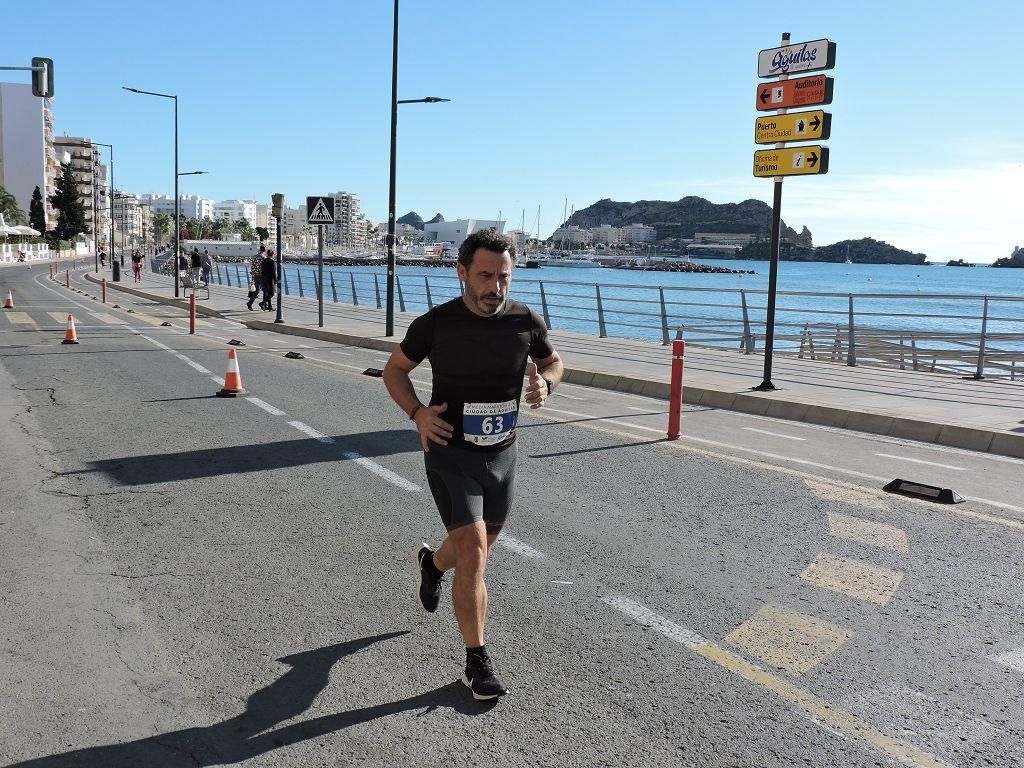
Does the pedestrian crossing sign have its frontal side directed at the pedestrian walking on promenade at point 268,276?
no

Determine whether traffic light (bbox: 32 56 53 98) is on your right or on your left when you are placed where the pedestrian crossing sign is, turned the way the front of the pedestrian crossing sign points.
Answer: on your right

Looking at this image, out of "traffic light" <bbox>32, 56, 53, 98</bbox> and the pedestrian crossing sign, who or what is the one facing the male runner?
the pedestrian crossing sign

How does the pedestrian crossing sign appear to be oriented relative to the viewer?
toward the camera

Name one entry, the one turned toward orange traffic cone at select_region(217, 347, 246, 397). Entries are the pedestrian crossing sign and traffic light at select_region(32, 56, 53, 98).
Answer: the pedestrian crossing sign

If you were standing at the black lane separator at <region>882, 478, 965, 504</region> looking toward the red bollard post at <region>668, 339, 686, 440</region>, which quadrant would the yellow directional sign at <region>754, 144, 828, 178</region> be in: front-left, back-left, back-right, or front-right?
front-right

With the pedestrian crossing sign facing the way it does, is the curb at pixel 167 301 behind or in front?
behind

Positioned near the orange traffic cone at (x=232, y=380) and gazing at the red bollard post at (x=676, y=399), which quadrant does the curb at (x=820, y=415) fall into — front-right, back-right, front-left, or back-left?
front-left

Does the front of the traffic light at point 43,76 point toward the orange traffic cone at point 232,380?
no

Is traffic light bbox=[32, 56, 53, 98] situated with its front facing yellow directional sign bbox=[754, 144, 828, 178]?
no

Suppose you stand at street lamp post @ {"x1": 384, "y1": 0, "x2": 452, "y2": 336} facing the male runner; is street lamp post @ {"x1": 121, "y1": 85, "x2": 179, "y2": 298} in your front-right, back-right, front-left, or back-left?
back-right

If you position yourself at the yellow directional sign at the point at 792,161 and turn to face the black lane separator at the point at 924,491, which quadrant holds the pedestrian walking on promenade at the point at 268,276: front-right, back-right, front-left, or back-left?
back-right
